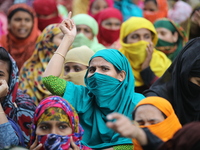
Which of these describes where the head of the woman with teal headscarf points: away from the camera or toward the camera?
toward the camera

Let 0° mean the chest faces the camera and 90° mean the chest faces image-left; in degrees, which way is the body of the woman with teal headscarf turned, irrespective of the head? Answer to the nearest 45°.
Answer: approximately 45°
